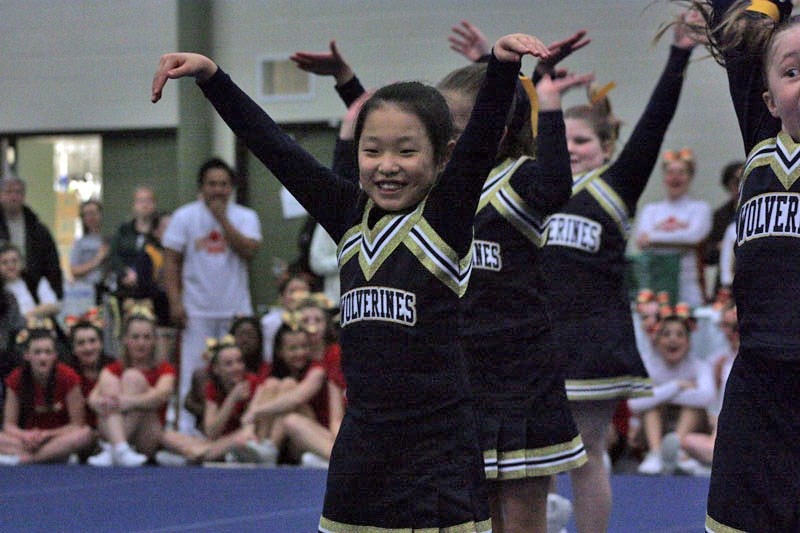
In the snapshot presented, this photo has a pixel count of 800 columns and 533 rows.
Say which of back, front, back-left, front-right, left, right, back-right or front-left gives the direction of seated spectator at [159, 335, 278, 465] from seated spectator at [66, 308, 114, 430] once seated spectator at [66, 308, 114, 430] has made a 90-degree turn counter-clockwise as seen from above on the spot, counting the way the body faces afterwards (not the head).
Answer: front-right

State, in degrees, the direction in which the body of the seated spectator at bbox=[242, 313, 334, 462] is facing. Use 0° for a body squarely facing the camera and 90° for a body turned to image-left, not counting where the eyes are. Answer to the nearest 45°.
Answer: approximately 45°

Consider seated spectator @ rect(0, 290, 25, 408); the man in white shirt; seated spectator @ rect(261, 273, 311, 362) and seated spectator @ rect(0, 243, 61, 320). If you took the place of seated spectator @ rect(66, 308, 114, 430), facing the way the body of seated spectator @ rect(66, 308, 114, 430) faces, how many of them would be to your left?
2

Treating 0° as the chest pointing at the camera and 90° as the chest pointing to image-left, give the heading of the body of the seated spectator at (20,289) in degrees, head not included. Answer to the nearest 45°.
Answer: approximately 0°

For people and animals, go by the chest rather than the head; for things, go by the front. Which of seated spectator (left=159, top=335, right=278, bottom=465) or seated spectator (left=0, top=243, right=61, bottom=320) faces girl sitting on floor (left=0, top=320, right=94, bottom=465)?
seated spectator (left=0, top=243, right=61, bottom=320)

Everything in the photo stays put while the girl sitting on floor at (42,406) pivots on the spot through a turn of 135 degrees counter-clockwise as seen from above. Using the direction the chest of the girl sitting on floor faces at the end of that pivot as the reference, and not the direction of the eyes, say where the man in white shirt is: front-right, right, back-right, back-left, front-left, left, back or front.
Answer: front-right

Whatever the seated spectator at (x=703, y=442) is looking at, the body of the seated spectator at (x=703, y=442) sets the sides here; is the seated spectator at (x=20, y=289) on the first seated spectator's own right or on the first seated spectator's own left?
on the first seated spectator's own right

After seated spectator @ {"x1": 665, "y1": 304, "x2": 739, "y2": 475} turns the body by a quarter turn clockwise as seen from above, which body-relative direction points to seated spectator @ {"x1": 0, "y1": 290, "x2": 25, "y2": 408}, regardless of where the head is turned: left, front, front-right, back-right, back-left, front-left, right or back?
front-left

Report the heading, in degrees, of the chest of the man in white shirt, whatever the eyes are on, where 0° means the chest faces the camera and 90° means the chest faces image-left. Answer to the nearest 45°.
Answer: approximately 0°

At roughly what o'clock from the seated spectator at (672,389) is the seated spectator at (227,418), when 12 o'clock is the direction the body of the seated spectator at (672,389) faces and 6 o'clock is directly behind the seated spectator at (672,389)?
the seated spectator at (227,418) is roughly at 3 o'clock from the seated spectator at (672,389).

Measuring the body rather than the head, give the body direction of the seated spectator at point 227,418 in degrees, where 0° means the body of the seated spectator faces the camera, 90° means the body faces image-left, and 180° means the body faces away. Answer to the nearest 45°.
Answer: approximately 315°

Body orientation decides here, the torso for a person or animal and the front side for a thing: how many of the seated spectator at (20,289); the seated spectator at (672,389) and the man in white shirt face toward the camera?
3
